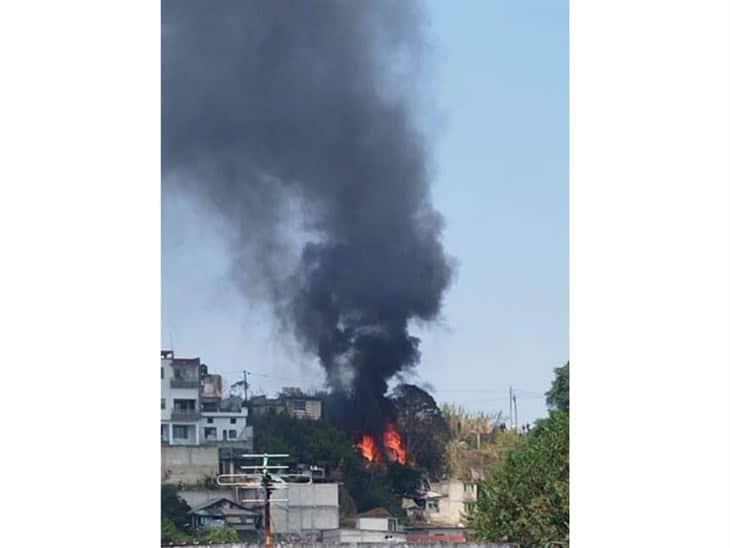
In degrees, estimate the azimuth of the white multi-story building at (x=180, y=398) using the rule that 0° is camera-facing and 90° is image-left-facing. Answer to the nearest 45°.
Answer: approximately 0°

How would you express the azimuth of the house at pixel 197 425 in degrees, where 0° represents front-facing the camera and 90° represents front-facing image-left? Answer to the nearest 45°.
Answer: approximately 0°

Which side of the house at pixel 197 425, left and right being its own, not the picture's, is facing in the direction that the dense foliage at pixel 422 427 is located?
left

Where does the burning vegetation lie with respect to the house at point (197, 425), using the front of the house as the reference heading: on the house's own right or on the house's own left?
on the house's own left

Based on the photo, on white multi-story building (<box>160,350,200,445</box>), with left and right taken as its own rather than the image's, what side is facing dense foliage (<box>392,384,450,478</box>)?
left
